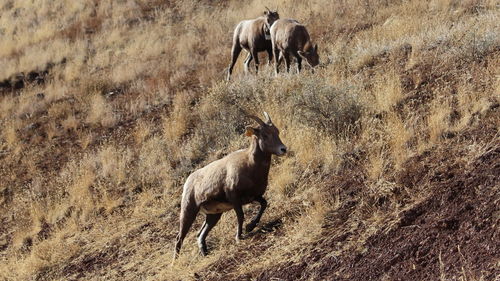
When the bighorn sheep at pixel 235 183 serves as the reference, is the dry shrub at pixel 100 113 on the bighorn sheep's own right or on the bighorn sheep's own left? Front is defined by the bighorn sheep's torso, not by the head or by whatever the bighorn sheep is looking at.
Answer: on the bighorn sheep's own left

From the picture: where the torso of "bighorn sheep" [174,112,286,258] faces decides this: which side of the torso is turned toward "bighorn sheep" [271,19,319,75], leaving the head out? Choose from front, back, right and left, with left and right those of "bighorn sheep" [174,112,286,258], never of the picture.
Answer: left

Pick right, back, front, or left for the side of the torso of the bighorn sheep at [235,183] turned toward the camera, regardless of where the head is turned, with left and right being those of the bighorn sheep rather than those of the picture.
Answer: right

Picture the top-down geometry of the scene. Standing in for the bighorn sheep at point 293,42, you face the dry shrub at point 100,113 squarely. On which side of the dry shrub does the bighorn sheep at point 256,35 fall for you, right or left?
right

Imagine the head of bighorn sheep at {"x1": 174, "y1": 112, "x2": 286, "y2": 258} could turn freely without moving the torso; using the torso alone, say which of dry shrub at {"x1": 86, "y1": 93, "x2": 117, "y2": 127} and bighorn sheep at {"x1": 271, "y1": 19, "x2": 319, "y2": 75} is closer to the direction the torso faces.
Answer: the bighorn sheep
